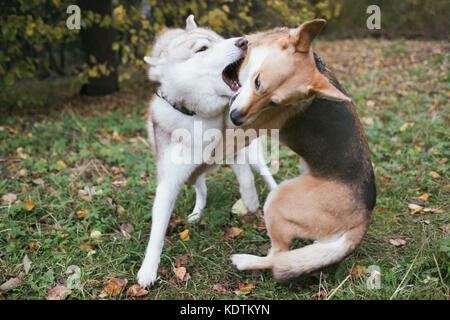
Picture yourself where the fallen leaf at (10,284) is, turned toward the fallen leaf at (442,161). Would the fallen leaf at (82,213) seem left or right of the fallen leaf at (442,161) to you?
left

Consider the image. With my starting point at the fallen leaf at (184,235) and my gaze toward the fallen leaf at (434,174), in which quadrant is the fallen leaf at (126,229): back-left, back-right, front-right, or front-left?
back-left

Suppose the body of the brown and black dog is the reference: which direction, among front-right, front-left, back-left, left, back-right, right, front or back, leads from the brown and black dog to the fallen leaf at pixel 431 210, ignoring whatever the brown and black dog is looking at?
back-right

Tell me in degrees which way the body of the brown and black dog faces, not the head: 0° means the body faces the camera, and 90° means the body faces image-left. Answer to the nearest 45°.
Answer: approximately 90°

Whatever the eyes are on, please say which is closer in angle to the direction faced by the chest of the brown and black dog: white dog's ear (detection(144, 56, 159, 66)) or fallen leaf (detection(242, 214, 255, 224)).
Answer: the white dog's ear
